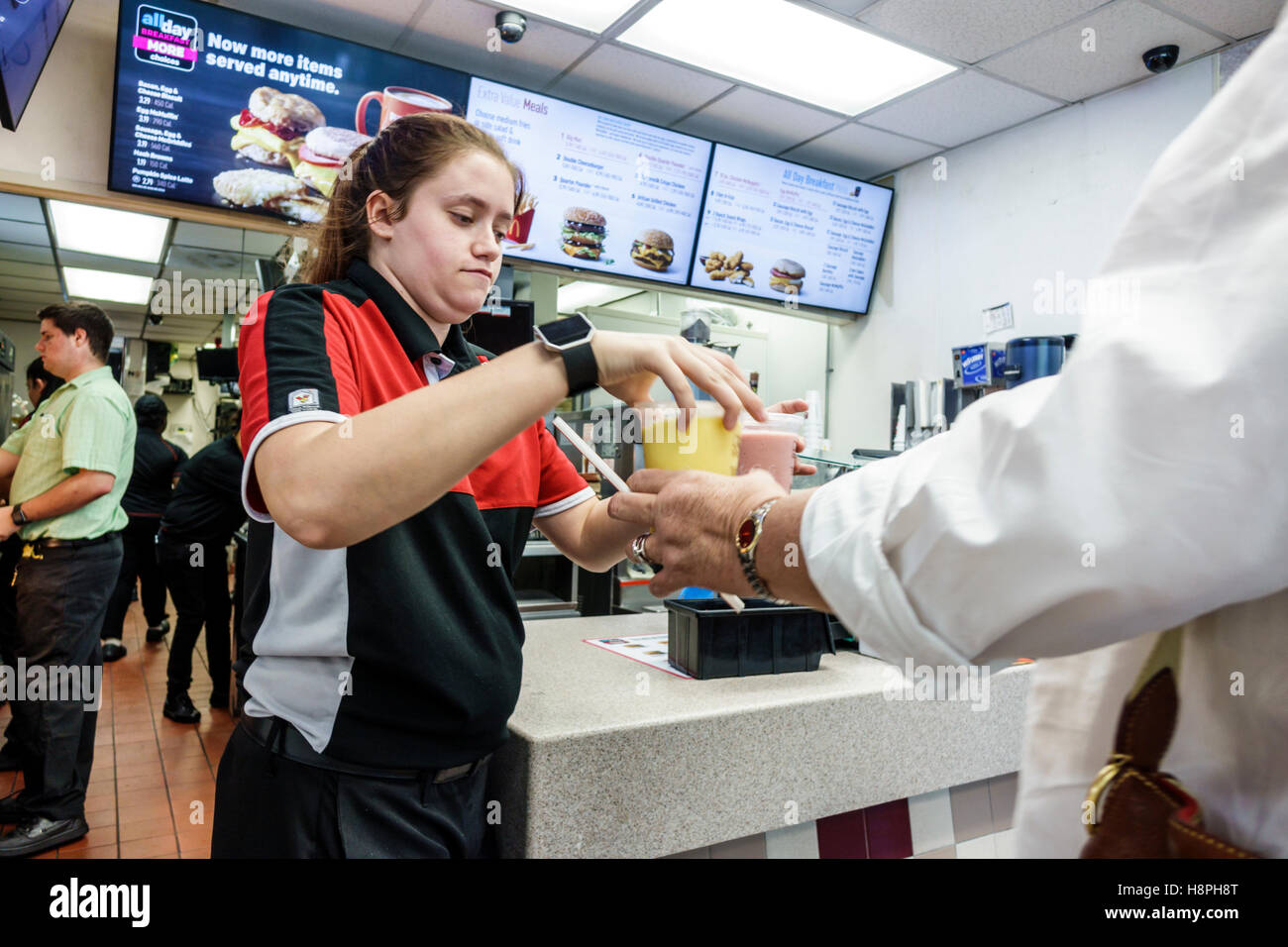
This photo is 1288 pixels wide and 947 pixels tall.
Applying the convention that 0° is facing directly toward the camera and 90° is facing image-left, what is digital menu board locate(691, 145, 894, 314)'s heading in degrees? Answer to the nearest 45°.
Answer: approximately 315°

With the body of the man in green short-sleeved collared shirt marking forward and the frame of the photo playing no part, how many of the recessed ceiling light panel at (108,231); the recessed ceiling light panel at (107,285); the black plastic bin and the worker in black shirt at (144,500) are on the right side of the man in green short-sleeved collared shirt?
3

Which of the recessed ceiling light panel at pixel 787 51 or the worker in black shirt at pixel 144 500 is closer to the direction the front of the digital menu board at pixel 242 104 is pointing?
the recessed ceiling light panel

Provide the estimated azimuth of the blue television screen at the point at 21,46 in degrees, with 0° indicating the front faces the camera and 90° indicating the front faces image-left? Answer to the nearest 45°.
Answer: approximately 315°

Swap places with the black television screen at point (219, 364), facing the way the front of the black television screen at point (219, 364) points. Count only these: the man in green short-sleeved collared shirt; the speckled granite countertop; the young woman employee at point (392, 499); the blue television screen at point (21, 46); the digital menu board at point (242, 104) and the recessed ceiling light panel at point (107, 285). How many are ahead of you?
6

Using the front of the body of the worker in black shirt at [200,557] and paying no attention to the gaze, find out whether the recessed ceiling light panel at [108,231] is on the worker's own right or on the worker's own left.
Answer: on the worker's own left

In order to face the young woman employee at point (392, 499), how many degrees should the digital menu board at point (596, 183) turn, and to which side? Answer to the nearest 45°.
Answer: approximately 45° to its right

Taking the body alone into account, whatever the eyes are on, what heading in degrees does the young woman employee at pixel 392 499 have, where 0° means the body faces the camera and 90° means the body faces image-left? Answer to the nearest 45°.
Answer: approximately 315°
